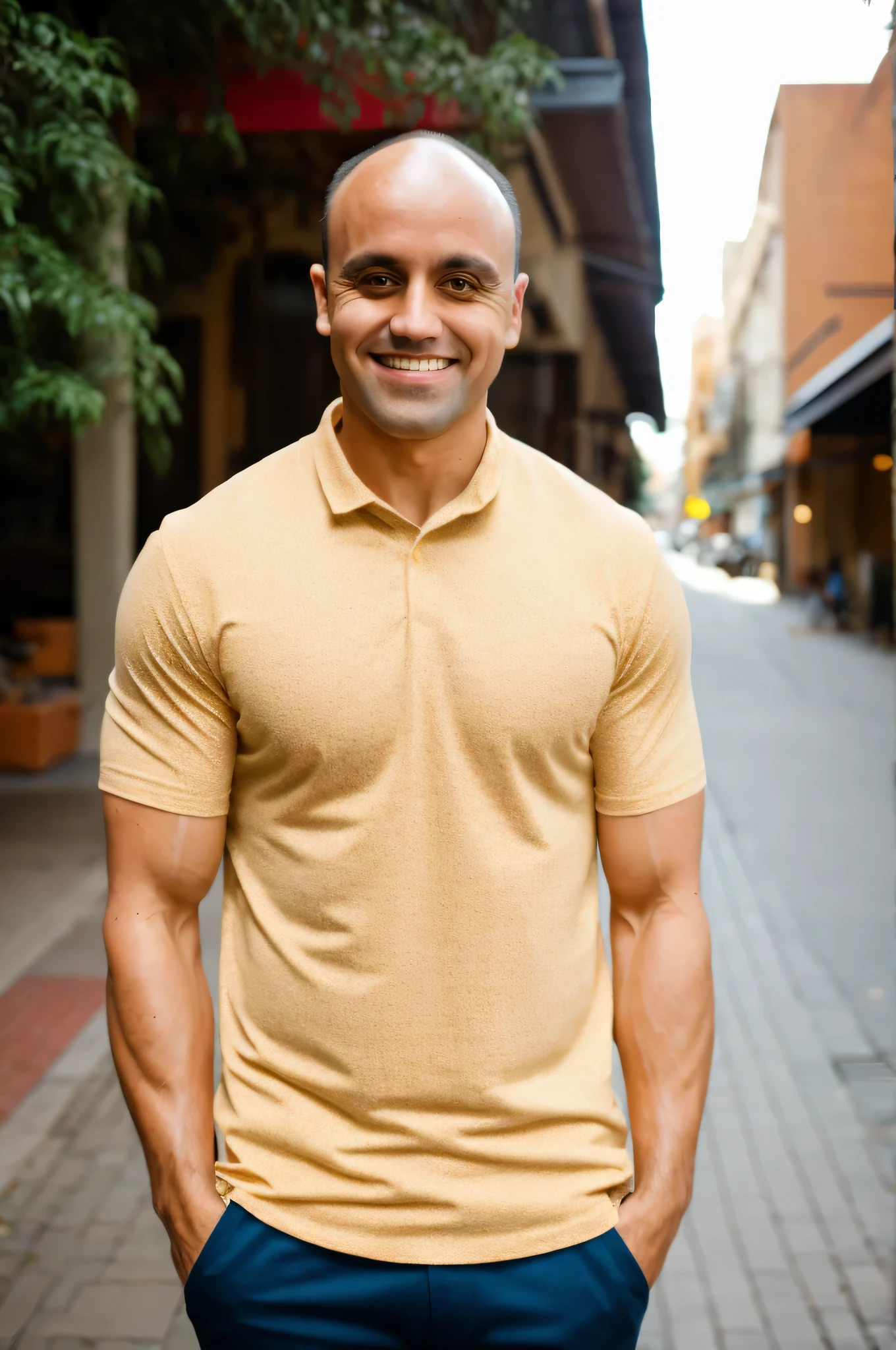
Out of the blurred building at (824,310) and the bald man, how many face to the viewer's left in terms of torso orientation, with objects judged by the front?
1

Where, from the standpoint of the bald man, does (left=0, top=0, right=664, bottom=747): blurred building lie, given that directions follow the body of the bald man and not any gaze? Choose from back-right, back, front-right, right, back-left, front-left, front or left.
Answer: back

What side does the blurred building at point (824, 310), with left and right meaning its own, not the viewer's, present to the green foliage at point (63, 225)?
left

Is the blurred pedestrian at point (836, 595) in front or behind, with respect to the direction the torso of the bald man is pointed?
behind

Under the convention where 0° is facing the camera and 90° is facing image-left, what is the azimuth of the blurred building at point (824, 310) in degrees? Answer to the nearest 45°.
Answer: approximately 90°
